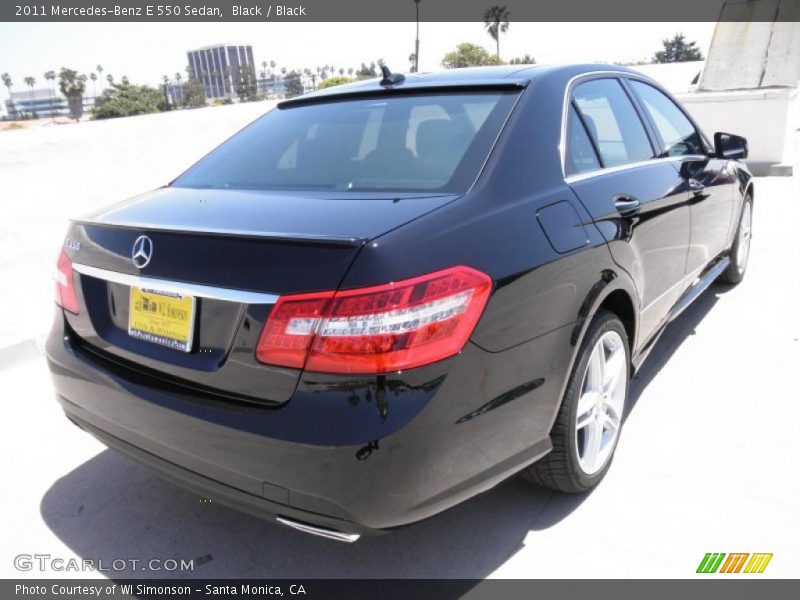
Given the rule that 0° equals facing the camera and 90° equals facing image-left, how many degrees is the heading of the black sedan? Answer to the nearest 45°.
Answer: approximately 225°
